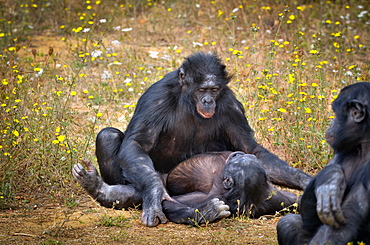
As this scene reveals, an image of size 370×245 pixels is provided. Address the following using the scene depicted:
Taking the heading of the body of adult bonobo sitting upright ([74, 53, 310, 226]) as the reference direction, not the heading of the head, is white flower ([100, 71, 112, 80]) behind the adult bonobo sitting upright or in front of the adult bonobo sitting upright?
behind

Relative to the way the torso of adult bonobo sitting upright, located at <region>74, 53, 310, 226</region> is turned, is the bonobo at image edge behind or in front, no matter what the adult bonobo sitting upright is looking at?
in front

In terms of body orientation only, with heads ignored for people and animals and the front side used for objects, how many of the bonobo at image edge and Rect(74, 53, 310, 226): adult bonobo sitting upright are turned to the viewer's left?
1

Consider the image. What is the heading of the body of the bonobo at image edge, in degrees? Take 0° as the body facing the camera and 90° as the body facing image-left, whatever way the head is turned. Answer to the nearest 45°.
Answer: approximately 90°

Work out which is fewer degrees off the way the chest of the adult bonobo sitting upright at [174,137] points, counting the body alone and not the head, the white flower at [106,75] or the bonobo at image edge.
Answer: the bonobo at image edge

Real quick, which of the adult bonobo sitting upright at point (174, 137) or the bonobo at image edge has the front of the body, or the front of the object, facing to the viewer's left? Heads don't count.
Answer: the bonobo at image edge

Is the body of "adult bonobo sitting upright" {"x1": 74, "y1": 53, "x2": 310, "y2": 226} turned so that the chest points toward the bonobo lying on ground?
yes

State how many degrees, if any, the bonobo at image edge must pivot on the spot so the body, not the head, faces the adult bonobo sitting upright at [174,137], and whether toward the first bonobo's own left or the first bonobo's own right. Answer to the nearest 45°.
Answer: approximately 45° to the first bonobo's own right

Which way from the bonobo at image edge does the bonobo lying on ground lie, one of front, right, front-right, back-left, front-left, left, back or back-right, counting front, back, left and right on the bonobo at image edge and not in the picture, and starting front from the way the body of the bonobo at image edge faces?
front-right

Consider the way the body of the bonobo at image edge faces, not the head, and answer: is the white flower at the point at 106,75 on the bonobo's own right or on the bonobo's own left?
on the bonobo's own right
